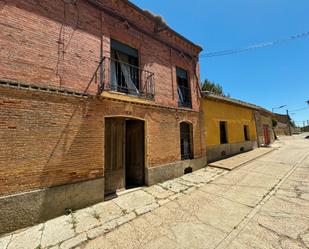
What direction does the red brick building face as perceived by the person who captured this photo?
facing the viewer and to the right of the viewer

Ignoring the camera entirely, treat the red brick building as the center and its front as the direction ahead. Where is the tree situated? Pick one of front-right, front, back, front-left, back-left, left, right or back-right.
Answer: left
